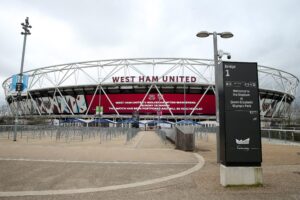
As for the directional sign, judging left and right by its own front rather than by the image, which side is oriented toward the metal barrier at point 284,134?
back

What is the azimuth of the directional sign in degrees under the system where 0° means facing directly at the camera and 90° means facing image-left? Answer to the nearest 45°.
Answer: approximately 0°
